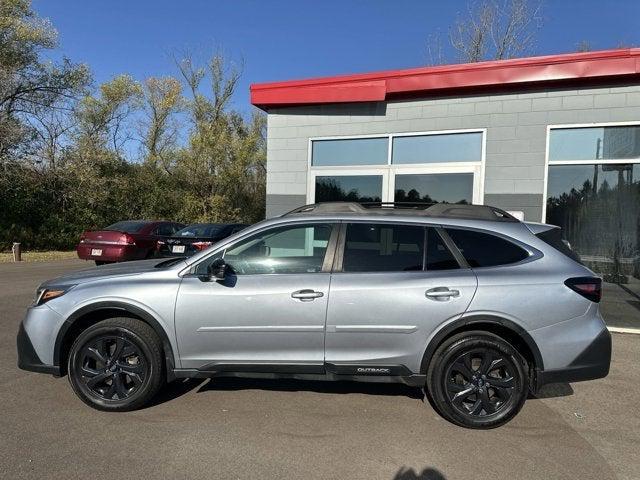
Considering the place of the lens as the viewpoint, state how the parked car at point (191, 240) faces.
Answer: facing away from the viewer and to the right of the viewer

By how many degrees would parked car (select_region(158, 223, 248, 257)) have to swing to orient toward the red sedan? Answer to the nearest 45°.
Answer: approximately 90° to its left

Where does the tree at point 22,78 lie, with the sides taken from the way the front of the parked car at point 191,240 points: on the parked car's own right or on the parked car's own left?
on the parked car's own left

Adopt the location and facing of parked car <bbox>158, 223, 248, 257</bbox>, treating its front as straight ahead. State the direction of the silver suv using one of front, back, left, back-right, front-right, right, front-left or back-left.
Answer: back-right

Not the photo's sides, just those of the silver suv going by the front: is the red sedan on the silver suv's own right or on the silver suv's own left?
on the silver suv's own right

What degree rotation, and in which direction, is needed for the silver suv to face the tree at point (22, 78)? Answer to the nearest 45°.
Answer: approximately 45° to its right

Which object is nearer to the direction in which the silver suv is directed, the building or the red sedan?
the red sedan

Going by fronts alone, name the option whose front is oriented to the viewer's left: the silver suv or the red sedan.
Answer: the silver suv

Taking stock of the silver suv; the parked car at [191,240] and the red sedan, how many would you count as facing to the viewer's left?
1

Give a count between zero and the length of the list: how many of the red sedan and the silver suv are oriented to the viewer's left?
1

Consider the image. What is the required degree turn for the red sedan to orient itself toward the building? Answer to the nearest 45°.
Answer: approximately 90° to its right

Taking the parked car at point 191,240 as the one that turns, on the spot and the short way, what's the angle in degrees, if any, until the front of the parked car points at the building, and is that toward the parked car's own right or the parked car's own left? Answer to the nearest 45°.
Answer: approximately 90° to the parked car's own right

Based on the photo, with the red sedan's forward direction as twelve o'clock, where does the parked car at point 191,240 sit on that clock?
The parked car is roughly at 3 o'clock from the red sedan.

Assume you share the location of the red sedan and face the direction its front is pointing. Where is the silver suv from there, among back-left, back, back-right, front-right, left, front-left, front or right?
back-right

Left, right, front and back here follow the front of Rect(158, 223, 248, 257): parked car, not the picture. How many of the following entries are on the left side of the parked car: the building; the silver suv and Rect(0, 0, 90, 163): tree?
1

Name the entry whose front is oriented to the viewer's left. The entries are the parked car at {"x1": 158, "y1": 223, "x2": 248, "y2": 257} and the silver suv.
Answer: the silver suv

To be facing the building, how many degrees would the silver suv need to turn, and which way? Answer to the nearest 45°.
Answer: approximately 135° to its right

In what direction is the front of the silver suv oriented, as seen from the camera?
facing to the left of the viewer
